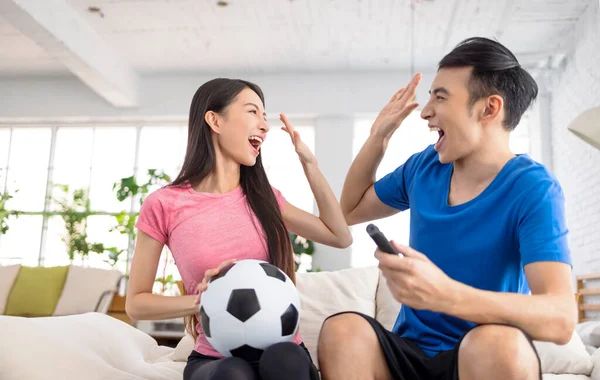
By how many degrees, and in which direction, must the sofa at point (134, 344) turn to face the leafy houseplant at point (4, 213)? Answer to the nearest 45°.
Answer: approximately 135° to its right

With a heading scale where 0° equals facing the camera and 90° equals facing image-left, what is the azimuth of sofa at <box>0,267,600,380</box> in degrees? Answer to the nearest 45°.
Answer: approximately 0°

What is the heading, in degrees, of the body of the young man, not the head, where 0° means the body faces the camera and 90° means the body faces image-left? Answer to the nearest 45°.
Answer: approximately 45°

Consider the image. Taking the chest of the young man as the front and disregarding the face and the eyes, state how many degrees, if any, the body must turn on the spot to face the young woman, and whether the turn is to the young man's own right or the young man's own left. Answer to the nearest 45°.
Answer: approximately 45° to the young man's own right

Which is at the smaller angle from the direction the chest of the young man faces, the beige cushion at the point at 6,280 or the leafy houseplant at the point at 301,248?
the beige cushion

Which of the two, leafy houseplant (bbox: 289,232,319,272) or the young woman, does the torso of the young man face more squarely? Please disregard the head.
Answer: the young woman

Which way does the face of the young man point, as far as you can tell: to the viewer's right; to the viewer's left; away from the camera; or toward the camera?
to the viewer's left

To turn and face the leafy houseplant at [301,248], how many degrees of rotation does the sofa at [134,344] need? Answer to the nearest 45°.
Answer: approximately 180°

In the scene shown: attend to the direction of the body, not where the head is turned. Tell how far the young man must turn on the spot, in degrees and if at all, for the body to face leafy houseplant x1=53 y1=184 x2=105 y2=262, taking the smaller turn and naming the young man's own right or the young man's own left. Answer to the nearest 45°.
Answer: approximately 90° to the young man's own right

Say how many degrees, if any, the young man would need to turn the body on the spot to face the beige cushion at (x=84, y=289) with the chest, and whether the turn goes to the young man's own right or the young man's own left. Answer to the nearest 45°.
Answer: approximately 90° to the young man's own right

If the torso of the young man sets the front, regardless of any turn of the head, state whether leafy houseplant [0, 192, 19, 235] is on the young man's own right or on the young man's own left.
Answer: on the young man's own right
